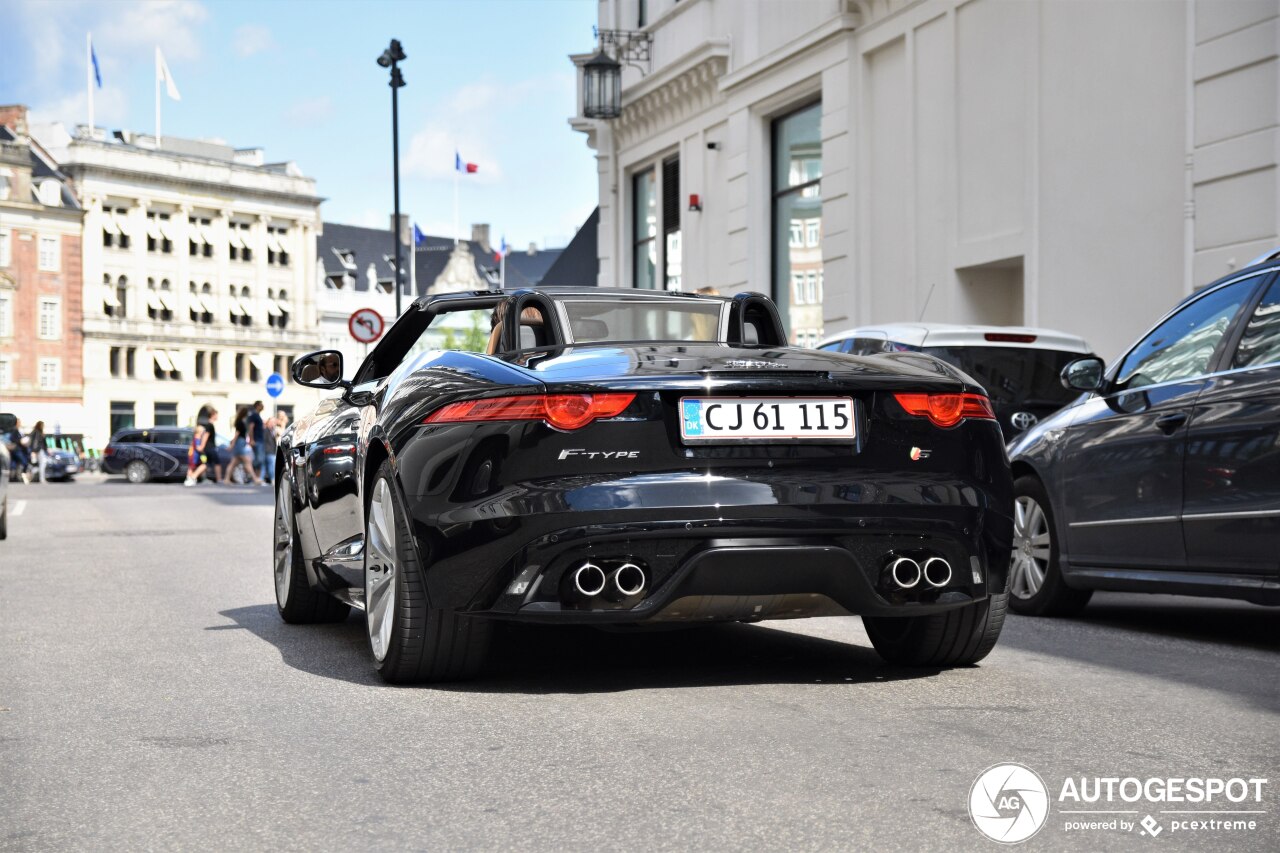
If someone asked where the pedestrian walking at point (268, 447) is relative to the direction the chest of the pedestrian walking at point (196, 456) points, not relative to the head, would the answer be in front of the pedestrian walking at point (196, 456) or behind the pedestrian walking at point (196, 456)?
in front

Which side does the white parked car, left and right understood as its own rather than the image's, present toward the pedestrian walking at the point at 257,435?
front

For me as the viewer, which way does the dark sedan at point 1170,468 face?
facing away from the viewer and to the left of the viewer

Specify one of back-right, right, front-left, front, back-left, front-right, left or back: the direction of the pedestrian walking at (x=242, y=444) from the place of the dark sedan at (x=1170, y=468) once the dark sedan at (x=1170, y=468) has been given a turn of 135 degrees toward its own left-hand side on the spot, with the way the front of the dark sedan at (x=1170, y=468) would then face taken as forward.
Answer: back-right

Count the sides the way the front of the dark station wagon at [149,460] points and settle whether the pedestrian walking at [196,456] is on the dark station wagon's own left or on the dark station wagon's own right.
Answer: on the dark station wagon's own right

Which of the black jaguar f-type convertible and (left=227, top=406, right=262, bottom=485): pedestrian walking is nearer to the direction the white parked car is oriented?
the pedestrian walking
